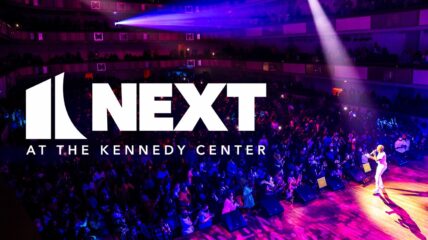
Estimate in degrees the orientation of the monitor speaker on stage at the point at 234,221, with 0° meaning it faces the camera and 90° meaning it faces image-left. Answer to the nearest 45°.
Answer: approximately 315°

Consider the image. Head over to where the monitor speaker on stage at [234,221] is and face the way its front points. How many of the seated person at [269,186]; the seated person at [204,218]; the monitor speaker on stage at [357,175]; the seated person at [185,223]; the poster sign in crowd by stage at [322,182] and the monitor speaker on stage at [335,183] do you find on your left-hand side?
4

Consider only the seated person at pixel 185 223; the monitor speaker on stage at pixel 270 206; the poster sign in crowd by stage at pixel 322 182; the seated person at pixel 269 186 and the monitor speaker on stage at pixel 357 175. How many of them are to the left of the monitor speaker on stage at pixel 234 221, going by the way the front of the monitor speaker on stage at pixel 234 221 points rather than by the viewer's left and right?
4

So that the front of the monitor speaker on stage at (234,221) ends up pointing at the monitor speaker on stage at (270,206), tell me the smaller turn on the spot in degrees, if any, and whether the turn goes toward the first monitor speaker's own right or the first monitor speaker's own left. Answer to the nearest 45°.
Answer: approximately 90° to the first monitor speaker's own left

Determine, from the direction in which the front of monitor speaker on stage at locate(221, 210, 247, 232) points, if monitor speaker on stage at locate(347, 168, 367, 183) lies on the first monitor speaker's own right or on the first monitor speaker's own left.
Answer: on the first monitor speaker's own left

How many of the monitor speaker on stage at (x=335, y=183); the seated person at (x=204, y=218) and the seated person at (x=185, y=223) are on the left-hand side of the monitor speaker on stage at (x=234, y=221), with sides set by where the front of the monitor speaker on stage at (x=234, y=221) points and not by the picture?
1

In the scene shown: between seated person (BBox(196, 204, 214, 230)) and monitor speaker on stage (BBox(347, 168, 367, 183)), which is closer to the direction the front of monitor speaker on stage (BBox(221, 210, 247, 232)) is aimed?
the monitor speaker on stage

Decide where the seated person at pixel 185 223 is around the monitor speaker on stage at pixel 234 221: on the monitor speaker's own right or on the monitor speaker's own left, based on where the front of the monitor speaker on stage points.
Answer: on the monitor speaker's own right

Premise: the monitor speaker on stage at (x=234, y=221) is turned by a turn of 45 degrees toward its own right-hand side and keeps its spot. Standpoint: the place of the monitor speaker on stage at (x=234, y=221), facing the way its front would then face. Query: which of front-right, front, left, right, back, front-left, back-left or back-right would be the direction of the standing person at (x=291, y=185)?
back-left

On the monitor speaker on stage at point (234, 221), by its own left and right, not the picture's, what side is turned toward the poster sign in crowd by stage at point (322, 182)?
left

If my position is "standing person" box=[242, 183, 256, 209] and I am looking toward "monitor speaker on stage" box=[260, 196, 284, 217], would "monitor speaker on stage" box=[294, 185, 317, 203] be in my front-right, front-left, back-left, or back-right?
front-left

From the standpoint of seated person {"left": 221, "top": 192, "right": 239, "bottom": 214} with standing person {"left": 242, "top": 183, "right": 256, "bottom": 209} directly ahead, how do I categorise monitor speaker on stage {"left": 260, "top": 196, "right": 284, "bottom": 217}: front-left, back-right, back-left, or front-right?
front-right
